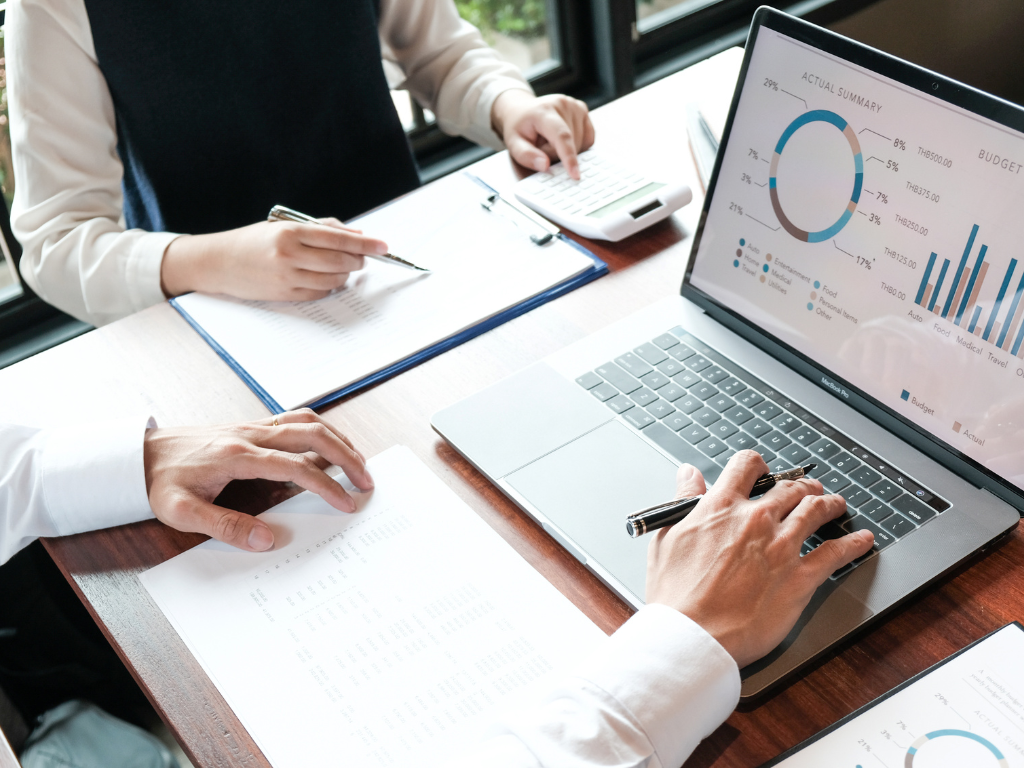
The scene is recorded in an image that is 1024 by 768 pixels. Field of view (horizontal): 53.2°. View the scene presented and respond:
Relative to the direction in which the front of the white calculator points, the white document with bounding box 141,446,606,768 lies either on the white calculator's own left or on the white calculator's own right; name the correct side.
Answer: on the white calculator's own left

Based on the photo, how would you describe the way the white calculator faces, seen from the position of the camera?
facing away from the viewer and to the left of the viewer

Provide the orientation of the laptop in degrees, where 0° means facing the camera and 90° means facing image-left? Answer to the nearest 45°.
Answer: approximately 45°

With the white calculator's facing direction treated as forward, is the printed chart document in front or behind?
behind

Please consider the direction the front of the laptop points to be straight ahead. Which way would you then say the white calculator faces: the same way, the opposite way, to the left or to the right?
to the right
